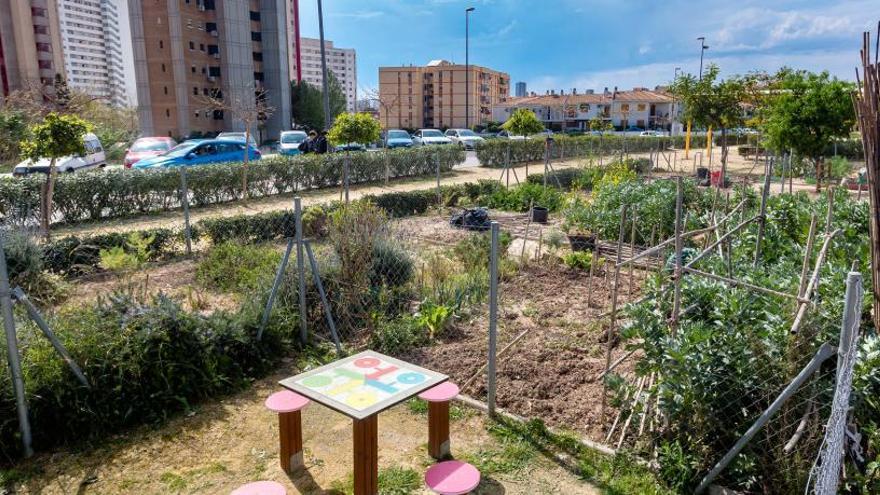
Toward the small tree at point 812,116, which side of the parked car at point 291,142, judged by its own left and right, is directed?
left

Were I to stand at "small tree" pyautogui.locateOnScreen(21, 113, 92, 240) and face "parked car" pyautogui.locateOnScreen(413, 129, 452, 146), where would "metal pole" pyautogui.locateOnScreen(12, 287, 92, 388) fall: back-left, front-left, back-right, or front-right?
back-right

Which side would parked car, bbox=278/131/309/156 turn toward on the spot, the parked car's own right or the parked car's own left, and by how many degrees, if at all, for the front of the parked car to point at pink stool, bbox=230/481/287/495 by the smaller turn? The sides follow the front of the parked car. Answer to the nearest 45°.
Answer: approximately 45° to the parked car's own left

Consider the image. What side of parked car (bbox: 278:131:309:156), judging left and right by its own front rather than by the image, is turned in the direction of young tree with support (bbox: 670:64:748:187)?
left
